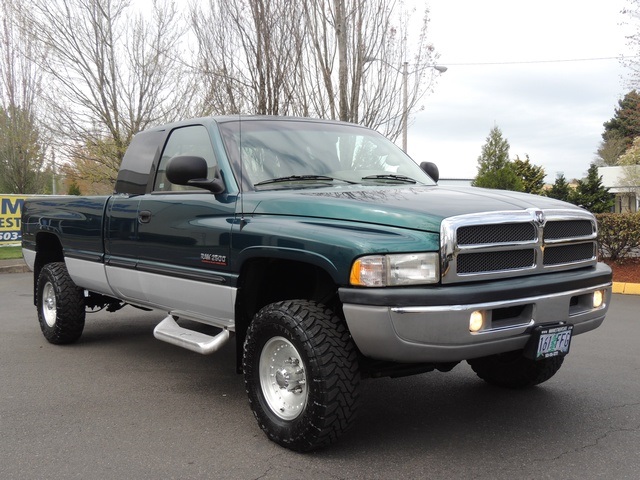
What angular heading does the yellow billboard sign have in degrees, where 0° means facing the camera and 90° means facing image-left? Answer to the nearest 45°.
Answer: approximately 0°

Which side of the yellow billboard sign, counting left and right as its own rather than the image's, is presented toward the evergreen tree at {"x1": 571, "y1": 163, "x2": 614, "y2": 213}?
left

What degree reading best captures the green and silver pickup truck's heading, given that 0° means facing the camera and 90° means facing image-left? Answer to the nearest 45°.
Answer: approximately 315°

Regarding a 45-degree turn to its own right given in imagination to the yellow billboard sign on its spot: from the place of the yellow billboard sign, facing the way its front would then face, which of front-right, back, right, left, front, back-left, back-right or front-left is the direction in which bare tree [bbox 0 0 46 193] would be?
back-right

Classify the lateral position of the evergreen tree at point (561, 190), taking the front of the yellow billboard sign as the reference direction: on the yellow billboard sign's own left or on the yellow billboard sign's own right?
on the yellow billboard sign's own left

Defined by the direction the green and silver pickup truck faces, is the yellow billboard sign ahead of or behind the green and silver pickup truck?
behind
